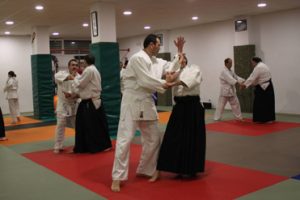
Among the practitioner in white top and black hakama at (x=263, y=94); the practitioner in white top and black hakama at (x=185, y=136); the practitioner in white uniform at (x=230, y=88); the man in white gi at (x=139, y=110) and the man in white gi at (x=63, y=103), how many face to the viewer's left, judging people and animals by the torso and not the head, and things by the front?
2

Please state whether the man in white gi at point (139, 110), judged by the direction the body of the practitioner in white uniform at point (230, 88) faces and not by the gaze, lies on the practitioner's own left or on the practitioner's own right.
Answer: on the practitioner's own right

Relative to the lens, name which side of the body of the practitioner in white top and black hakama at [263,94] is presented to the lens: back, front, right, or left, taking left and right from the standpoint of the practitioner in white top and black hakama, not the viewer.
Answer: left

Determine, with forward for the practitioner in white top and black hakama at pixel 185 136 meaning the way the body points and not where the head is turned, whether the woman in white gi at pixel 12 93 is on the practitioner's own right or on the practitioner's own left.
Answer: on the practitioner's own right

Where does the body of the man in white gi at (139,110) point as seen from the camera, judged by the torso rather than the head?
to the viewer's right

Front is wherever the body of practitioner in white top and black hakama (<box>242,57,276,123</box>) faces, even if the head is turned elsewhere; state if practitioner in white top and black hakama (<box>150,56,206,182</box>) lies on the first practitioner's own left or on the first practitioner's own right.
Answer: on the first practitioner's own left

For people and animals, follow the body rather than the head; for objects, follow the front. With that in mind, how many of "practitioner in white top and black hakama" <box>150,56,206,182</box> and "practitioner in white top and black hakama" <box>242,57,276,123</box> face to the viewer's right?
0

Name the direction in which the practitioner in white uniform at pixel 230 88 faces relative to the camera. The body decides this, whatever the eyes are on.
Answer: to the viewer's right

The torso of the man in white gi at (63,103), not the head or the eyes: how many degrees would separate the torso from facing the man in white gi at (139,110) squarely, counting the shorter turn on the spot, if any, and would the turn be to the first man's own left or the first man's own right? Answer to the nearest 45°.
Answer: approximately 45° to the first man's own right

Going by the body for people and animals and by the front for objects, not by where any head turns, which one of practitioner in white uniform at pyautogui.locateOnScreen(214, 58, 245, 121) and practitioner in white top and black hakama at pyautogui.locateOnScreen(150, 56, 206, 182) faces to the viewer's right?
practitioner in white uniform at pyautogui.locateOnScreen(214, 58, 245, 121)

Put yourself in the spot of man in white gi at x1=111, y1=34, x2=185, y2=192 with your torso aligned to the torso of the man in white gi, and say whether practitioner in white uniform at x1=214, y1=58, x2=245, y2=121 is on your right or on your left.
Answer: on your left

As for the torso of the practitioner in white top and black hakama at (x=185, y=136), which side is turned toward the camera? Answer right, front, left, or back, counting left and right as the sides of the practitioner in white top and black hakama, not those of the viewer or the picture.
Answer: left
